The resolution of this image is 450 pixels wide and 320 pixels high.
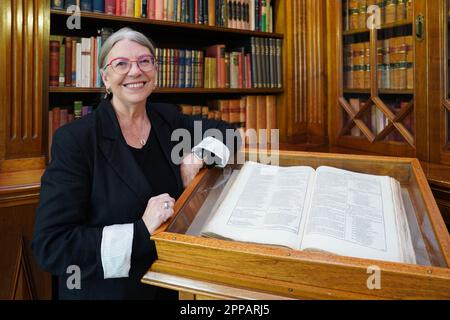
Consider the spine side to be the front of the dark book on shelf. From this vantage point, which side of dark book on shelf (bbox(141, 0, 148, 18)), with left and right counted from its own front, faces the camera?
front

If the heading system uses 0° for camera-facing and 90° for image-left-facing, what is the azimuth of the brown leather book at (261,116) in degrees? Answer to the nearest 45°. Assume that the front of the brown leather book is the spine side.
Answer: approximately 0°

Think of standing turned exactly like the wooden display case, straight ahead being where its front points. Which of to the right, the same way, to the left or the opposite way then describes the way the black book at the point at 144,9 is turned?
the same way

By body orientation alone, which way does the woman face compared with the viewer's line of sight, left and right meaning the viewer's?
facing the viewer and to the right of the viewer

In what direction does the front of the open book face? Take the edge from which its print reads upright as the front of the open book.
toward the camera

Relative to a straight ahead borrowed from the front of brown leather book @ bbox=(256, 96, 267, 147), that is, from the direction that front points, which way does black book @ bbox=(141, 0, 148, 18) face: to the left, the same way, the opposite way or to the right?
the same way

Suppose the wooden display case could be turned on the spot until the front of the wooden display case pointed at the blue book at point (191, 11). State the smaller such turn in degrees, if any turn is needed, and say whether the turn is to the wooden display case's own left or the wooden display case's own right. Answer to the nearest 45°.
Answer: approximately 180°

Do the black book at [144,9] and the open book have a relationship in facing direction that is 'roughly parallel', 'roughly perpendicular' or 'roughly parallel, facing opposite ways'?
roughly parallel

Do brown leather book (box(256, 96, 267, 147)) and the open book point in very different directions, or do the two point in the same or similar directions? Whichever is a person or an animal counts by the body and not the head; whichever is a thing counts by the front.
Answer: same or similar directions

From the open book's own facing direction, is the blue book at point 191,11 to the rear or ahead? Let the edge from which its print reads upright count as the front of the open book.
to the rear
